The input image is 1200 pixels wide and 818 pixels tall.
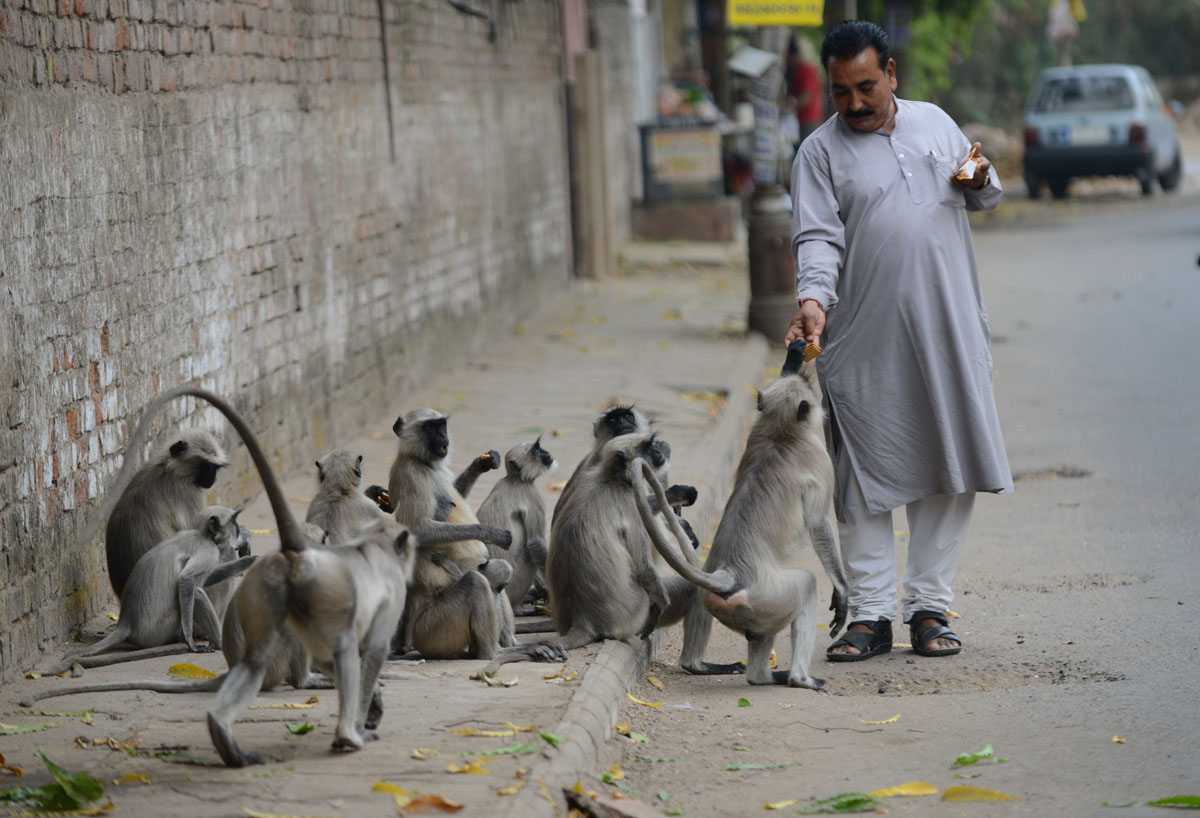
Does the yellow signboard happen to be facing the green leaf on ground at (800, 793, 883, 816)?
yes

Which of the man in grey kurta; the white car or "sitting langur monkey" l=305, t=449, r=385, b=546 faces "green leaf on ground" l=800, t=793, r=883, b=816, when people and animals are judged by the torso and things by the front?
the man in grey kurta

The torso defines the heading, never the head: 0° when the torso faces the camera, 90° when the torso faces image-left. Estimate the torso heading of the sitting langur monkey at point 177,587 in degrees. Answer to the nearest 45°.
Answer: approximately 270°

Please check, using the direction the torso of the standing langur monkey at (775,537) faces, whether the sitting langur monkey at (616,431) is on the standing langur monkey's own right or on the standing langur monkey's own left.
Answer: on the standing langur monkey's own left

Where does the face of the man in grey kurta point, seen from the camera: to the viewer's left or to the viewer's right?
to the viewer's left

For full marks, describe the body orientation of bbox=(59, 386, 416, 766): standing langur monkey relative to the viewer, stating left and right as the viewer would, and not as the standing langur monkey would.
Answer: facing away from the viewer and to the right of the viewer

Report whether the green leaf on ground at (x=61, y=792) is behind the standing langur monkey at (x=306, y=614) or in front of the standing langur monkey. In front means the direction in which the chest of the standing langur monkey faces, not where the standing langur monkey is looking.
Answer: behind

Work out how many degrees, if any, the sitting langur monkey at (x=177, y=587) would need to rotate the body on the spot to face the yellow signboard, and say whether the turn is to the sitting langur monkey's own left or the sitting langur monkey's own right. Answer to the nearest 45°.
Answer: approximately 45° to the sitting langur monkey's own left

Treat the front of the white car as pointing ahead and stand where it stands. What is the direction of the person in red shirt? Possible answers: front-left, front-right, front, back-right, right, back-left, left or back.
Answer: back-left
